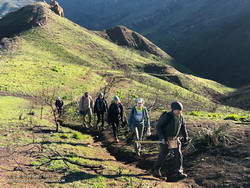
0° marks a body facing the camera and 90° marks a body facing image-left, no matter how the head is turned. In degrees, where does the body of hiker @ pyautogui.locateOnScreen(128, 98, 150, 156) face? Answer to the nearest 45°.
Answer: approximately 0°

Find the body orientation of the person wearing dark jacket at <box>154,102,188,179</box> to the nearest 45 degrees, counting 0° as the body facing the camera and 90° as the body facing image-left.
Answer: approximately 315°

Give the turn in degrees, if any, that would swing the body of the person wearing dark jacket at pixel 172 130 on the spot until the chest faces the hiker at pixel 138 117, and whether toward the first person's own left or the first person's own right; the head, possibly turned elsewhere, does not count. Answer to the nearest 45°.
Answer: approximately 180°

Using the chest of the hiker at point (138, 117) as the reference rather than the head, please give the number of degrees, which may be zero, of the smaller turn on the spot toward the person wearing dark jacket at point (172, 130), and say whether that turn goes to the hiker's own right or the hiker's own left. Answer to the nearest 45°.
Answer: approximately 45° to the hiker's own left
